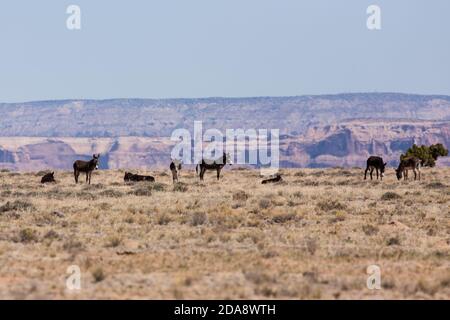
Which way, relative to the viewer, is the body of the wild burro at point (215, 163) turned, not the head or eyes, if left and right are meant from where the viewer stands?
facing to the right of the viewer
